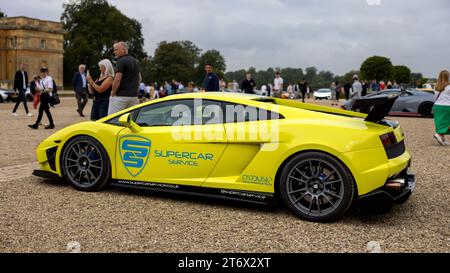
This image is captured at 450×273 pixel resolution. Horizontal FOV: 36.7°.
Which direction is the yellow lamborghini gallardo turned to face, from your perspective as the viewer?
facing away from the viewer and to the left of the viewer
